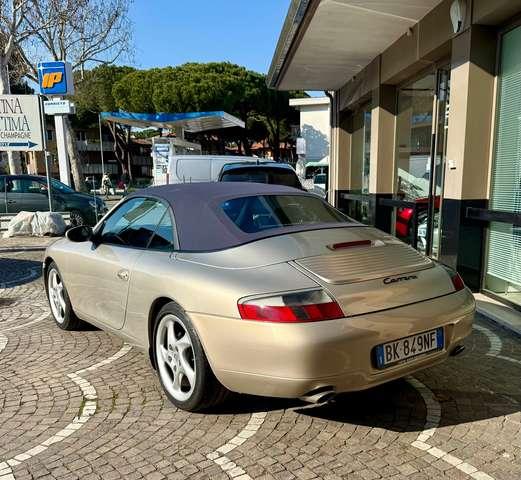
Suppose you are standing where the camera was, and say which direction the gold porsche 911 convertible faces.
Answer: facing away from the viewer and to the left of the viewer

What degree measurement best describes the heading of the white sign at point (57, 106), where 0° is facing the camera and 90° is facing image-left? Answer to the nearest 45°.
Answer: approximately 0°

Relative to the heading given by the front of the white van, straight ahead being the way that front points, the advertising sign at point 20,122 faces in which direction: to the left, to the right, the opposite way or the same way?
to the right

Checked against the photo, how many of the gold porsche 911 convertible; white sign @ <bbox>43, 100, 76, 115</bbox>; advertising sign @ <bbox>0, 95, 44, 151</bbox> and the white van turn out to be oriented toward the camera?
2

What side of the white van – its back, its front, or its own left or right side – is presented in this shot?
right

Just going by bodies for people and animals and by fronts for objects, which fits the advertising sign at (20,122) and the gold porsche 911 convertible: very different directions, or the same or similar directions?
very different directions

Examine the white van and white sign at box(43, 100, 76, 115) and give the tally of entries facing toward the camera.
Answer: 1

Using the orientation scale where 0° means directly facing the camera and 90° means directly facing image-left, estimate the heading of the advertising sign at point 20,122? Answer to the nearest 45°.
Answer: approximately 0°
